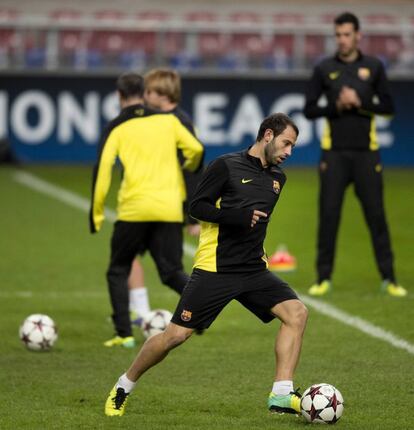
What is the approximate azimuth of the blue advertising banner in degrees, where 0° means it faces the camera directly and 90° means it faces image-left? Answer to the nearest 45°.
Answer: approximately 0°

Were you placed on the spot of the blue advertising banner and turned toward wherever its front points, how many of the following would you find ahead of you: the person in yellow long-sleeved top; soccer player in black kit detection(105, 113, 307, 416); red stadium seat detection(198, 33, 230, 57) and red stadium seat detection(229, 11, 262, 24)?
2

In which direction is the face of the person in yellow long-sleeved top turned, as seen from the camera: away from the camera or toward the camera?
away from the camera

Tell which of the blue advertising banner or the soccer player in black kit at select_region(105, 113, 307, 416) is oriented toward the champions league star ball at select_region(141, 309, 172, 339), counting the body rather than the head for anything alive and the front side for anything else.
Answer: the blue advertising banner

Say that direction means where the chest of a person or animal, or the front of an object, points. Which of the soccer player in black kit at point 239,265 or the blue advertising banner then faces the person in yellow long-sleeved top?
the blue advertising banner

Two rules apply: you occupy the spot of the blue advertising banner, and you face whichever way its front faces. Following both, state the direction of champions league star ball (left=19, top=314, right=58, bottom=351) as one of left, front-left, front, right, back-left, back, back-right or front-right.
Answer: front

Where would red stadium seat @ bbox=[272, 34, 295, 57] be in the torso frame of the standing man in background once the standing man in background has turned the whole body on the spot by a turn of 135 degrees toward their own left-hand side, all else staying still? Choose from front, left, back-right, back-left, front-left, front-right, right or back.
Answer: front-left

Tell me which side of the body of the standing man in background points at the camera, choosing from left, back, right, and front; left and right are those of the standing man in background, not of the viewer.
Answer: front

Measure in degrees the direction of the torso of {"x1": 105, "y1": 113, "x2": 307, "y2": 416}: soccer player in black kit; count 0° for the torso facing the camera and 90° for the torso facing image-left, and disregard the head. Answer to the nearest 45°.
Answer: approximately 315°

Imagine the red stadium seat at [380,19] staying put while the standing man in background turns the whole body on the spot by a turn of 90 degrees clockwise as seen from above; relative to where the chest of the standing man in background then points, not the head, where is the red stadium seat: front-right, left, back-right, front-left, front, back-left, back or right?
right

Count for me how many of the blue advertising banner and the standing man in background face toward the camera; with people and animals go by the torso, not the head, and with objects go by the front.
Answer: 2

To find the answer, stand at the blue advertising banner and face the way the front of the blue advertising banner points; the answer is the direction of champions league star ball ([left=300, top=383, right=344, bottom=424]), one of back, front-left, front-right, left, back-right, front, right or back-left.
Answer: front

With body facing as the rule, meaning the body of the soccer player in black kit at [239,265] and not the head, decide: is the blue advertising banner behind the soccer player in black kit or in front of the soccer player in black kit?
behind

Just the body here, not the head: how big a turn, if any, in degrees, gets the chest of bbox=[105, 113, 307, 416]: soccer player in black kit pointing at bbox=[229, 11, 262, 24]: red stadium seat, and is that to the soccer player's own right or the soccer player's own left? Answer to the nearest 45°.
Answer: approximately 135° to the soccer player's own left
